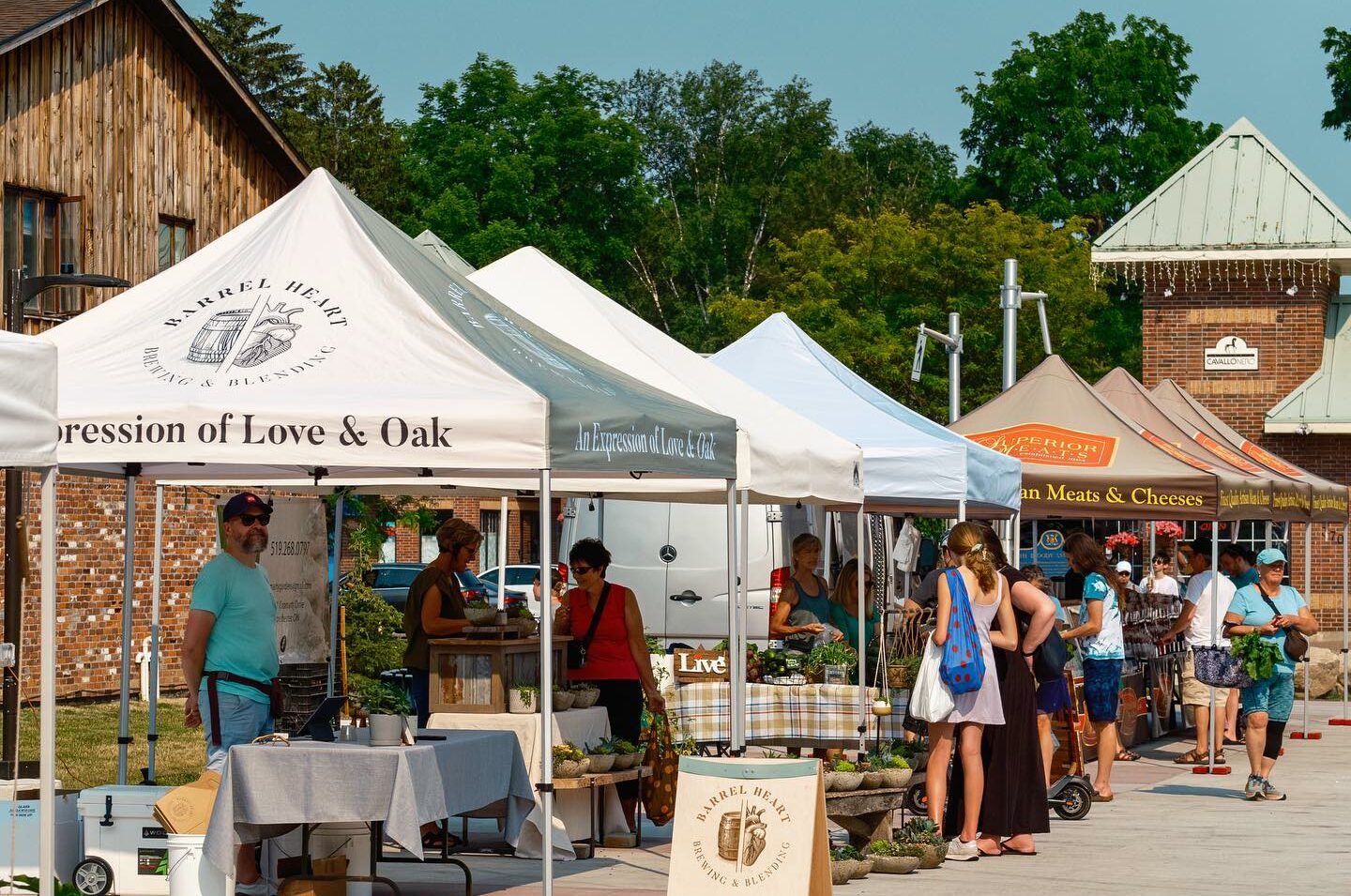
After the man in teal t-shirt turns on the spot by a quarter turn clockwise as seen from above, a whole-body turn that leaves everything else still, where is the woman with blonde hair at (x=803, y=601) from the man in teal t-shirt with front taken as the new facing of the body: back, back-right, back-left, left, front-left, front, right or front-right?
back

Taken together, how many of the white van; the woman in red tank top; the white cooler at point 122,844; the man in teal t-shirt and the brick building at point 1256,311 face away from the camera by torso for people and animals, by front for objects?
1

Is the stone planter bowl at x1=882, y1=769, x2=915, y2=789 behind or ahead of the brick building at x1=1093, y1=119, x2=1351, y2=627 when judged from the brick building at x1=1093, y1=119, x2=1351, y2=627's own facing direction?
ahead

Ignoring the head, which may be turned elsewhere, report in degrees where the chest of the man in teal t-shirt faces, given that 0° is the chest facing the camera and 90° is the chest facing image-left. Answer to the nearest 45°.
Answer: approximately 315°

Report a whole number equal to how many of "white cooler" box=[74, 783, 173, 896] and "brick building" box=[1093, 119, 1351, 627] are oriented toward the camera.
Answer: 2

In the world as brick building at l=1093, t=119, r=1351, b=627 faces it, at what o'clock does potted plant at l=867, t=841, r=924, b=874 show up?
The potted plant is roughly at 12 o'clock from the brick building.

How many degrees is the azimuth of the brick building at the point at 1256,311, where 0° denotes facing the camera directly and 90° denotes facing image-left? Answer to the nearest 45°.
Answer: approximately 0°

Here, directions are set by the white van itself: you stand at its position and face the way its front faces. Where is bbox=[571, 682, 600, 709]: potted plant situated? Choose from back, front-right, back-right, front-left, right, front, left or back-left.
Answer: back

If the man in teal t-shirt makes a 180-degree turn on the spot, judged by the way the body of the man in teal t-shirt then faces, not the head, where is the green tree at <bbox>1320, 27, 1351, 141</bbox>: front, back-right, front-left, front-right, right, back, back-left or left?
right

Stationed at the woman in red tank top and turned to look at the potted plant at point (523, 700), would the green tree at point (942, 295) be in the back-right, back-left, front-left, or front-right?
back-right

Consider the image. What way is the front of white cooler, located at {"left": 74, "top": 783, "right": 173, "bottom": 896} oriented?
toward the camera

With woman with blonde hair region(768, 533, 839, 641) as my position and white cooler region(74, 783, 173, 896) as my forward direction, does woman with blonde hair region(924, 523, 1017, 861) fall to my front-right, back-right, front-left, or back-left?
front-left

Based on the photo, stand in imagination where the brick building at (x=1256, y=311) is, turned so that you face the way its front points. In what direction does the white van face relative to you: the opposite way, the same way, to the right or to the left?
the opposite way

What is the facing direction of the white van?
away from the camera
